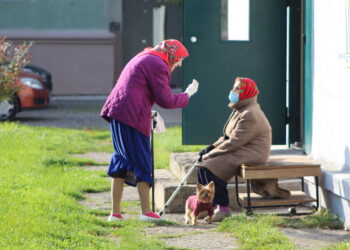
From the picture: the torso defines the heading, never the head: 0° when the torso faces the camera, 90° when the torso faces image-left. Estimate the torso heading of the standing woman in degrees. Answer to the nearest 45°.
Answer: approximately 270°

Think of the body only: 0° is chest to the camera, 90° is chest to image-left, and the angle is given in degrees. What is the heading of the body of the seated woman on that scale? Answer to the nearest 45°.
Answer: approximately 90°

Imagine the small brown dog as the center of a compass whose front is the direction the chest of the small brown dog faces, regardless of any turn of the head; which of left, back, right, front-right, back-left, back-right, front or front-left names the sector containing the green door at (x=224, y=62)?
back-left

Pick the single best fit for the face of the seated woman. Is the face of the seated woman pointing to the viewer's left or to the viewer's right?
to the viewer's left

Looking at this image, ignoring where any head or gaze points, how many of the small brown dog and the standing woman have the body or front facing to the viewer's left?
0

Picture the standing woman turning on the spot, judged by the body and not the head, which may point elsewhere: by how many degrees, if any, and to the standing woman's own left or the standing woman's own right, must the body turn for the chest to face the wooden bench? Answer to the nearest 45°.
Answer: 0° — they already face it

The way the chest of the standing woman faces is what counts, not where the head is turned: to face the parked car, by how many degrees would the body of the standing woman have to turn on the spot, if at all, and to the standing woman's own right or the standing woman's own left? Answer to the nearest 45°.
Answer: approximately 90° to the standing woman's own left

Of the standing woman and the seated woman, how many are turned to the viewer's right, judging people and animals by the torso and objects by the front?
1

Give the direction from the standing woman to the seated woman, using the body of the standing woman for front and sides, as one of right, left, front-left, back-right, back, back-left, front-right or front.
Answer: front
